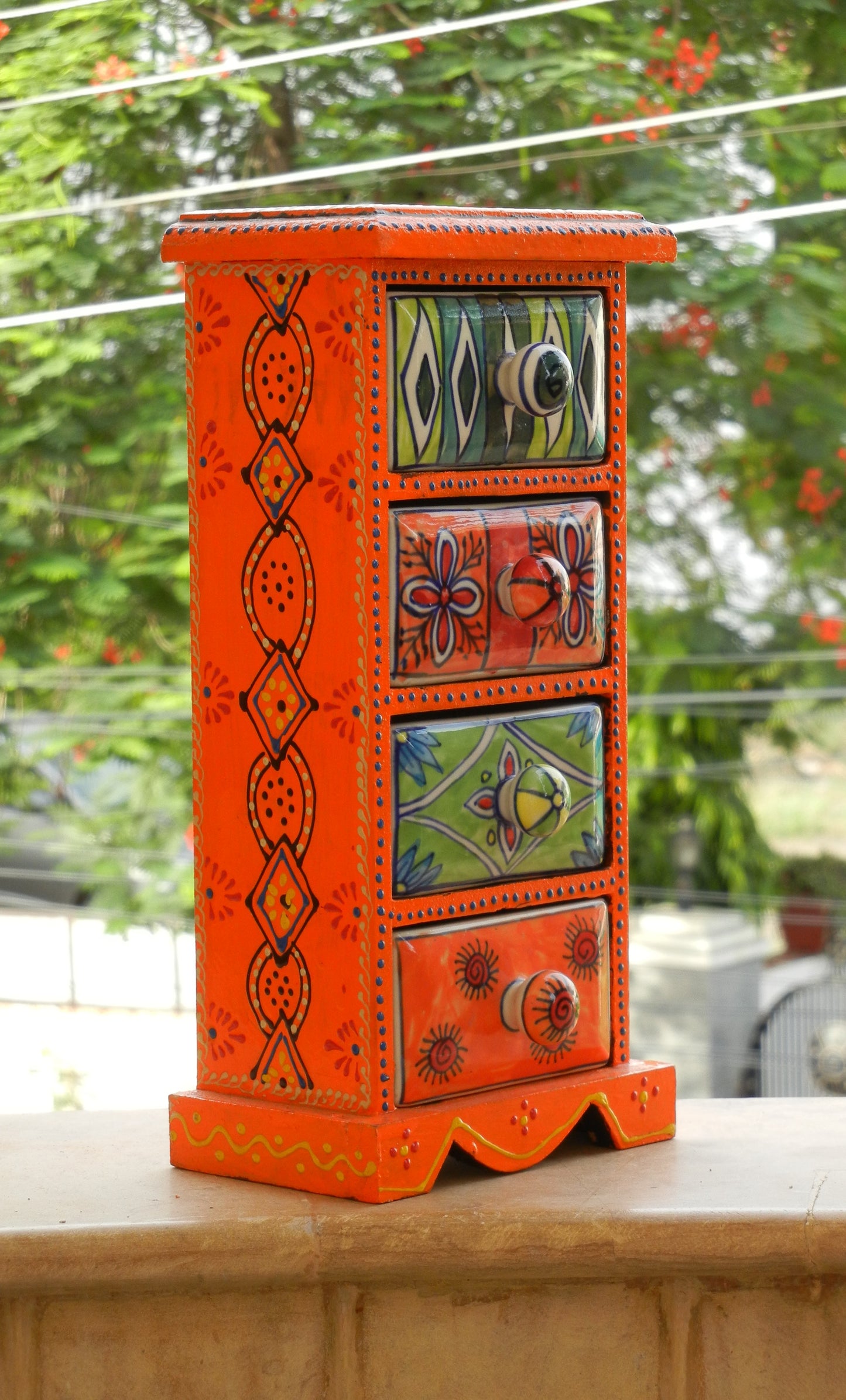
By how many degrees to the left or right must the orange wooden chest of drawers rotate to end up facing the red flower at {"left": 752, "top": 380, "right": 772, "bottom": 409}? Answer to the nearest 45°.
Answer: approximately 135° to its left

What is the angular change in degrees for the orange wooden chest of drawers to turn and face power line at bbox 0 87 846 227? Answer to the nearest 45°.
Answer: approximately 135° to its left

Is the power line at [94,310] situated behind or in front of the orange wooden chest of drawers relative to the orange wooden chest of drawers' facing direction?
behind

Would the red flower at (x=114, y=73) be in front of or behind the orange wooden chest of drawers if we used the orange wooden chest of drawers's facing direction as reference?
behind

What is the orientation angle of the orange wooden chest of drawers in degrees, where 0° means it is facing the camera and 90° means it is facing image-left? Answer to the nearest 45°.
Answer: approximately 315°

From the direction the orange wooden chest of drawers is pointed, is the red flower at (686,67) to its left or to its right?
on its left

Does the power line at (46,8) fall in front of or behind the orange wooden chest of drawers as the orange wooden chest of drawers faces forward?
behind

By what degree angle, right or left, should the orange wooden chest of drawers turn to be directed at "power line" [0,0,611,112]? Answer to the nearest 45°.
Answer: approximately 135° to its left

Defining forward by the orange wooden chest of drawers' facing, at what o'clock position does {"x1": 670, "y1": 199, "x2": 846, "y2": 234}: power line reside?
The power line is roughly at 8 o'clock from the orange wooden chest of drawers.

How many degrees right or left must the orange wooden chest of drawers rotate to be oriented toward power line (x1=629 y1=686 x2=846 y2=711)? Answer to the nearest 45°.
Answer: approximately 135° to its left

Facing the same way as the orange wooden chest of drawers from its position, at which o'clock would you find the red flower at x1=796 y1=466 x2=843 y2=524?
The red flower is roughly at 8 o'clock from the orange wooden chest of drawers.

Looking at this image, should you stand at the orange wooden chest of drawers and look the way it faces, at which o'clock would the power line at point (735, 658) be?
The power line is roughly at 8 o'clock from the orange wooden chest of drawers.
